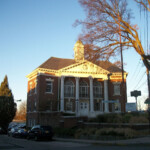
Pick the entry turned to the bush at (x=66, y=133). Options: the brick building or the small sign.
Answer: the brick building

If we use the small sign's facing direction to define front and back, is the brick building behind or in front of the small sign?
behind

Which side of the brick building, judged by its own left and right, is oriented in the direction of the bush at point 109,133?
front

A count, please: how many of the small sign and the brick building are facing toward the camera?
2

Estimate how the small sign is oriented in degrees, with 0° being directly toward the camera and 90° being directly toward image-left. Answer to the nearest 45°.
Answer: approximately 0°

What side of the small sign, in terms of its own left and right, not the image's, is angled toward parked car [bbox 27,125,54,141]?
right

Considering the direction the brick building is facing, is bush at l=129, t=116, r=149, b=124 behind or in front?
in front

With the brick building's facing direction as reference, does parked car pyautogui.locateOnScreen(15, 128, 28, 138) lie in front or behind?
in front

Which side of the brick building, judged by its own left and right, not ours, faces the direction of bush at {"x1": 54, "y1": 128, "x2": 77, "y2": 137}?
front
